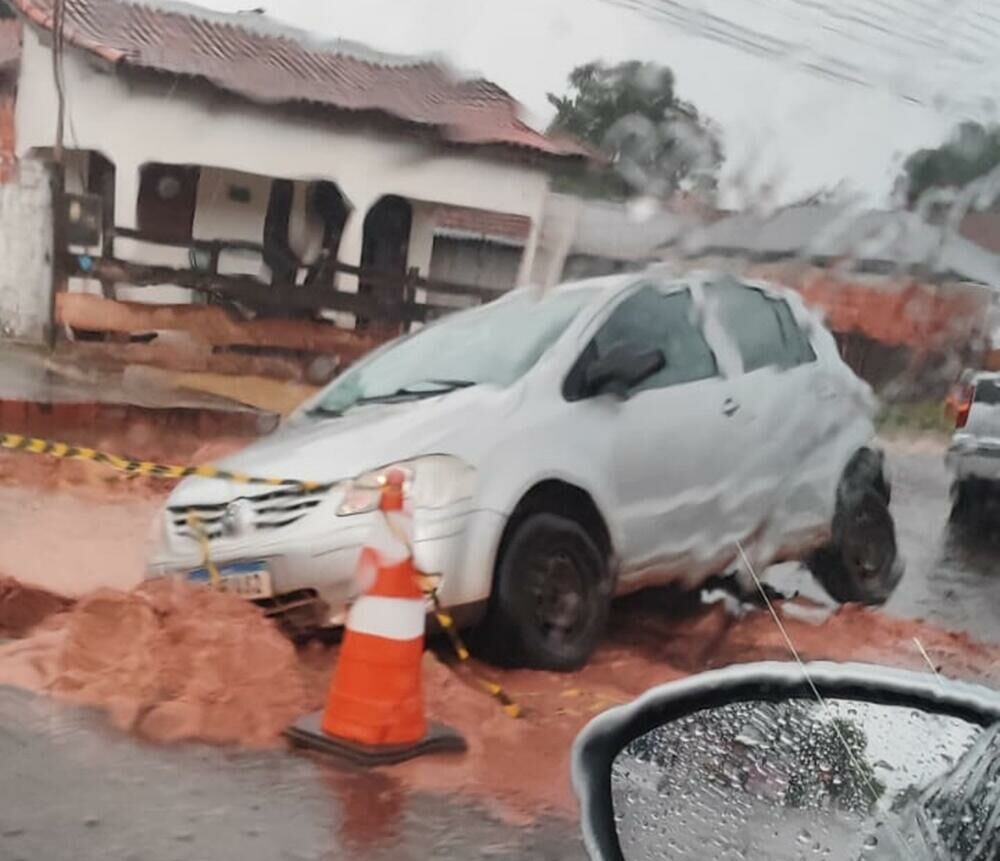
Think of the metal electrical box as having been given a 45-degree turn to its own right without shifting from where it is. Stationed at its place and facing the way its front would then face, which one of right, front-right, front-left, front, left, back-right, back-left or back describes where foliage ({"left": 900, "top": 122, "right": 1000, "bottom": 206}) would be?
back-left

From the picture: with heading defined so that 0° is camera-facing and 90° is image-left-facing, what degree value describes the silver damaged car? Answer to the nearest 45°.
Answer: approximately 45°

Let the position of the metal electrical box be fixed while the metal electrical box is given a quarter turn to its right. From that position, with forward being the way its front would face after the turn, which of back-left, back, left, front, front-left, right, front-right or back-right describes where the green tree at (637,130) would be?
back

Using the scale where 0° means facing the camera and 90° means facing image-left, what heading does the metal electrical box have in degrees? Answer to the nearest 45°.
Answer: approximately 0°

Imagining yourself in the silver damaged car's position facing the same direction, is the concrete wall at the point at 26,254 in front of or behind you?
in front

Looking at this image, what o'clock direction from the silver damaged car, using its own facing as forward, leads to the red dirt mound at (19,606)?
The red dirt mound is roughly at 1 o'clock from the silver damaged car.

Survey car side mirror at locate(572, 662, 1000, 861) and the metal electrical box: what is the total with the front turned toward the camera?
2
